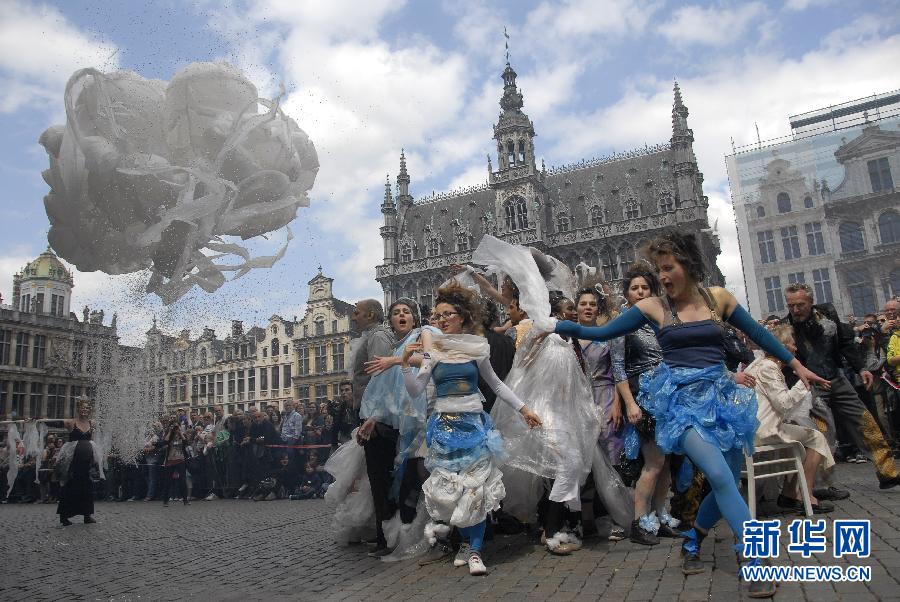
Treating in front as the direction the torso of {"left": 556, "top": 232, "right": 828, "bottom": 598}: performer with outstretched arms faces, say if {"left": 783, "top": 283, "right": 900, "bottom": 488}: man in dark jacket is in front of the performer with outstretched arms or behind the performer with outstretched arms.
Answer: behind

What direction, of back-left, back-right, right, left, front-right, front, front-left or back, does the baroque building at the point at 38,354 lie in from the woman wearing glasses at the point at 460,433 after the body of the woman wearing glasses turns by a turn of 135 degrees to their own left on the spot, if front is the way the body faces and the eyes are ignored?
left

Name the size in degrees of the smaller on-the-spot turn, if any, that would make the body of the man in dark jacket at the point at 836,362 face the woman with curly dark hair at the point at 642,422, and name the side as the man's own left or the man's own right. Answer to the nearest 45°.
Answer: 0° — they already face them

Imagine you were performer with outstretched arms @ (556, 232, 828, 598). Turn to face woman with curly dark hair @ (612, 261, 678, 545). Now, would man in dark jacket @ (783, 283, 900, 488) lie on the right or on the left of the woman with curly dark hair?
right

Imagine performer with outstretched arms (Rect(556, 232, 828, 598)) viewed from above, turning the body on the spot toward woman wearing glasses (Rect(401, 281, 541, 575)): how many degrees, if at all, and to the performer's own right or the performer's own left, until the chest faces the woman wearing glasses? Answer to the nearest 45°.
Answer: approximately 90° to the performer's own right

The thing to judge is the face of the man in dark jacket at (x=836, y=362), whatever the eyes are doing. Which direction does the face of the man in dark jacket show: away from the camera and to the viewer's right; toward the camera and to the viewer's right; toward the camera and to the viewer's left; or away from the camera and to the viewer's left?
toward the camera and to the viewer's left

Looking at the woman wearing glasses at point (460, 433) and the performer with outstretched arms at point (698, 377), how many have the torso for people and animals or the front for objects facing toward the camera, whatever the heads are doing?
2

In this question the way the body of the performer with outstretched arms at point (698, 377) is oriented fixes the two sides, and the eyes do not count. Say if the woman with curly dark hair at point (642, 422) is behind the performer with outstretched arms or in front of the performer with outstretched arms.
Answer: behind

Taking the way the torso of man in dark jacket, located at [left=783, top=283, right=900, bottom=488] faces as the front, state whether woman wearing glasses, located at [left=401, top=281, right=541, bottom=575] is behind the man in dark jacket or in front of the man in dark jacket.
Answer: in front

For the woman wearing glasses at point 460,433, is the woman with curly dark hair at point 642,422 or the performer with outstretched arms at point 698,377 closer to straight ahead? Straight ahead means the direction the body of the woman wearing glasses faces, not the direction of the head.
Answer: the performer with outstretched arms

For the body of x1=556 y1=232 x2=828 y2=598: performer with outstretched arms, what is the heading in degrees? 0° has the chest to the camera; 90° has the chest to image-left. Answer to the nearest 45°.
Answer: approximately 0°

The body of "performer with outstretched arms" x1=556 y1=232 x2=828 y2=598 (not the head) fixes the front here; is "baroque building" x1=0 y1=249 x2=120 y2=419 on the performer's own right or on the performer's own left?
on the performer's own right
